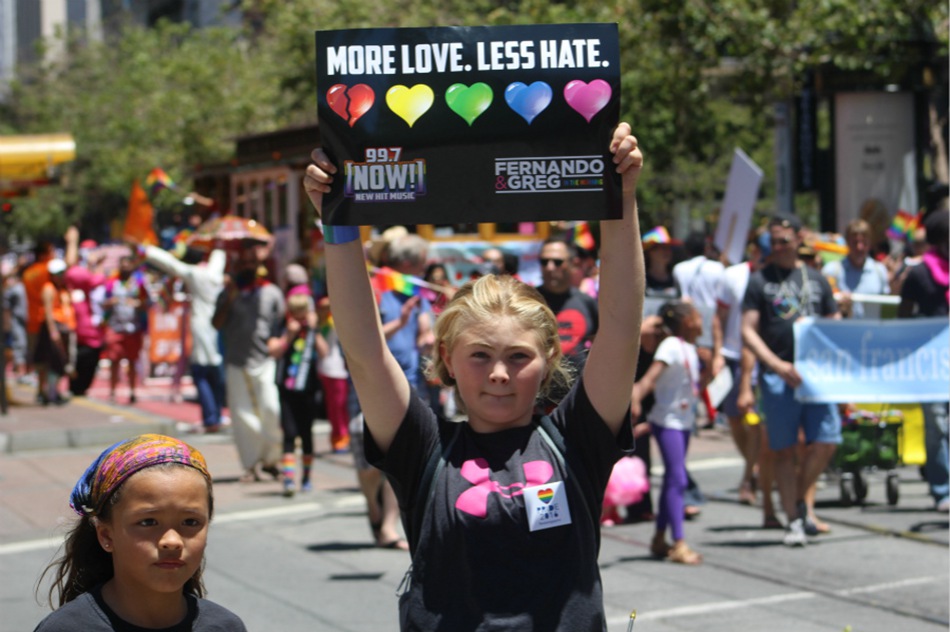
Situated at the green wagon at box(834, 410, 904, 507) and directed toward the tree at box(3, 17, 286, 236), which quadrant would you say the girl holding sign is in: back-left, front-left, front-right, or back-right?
back-left

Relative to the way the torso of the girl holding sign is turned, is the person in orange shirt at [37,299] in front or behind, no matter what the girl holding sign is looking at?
behind

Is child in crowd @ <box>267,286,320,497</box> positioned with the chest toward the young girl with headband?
yes

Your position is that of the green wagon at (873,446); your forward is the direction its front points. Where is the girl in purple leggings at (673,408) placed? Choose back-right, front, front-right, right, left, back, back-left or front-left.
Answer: front-right
